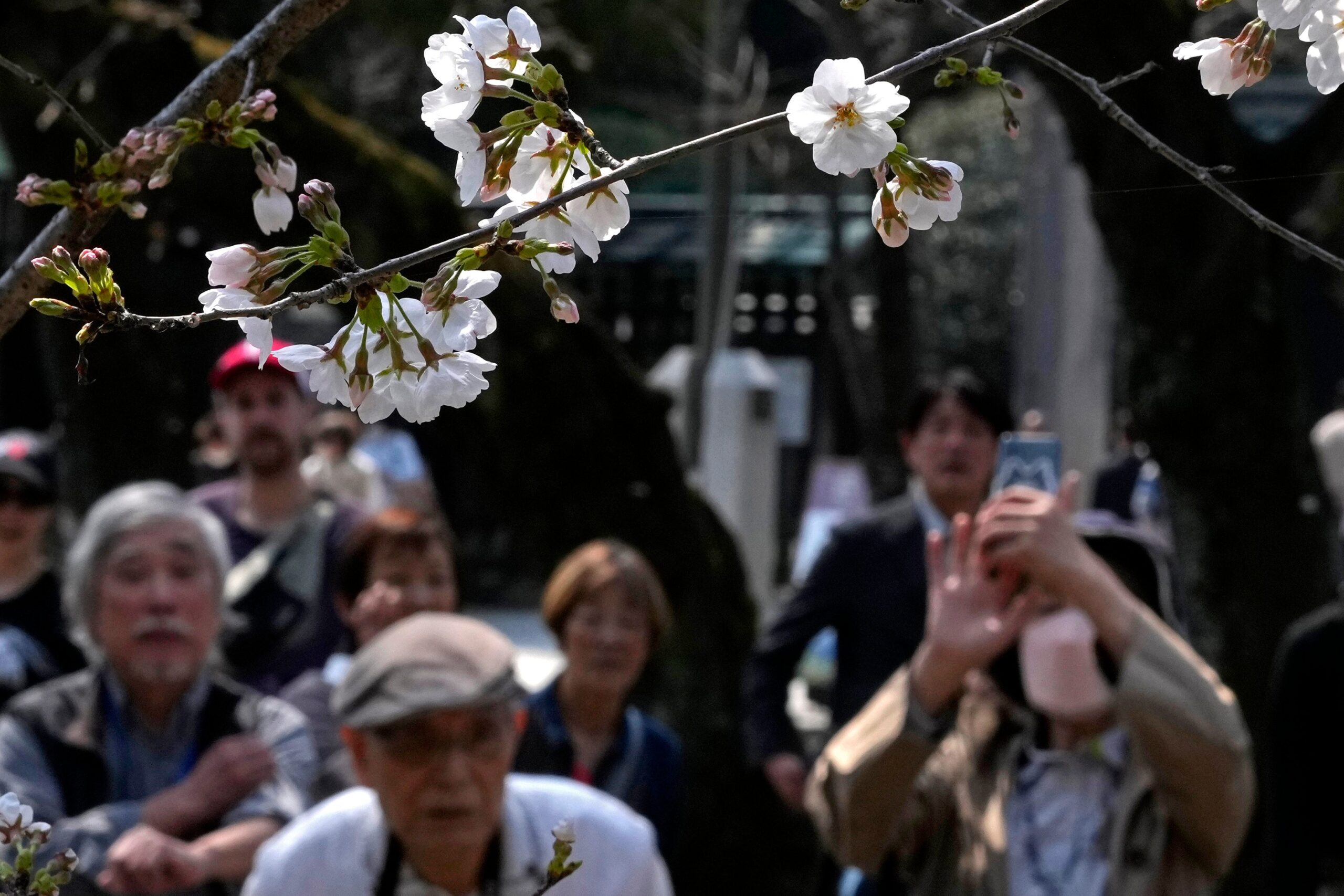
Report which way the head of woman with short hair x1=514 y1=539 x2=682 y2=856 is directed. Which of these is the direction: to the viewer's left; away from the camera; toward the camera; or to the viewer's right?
toward the camera

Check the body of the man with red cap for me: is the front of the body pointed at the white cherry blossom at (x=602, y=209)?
yes

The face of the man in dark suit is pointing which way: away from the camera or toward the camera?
toward the camera

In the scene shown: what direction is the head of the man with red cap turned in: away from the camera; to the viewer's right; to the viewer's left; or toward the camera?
toward the camera

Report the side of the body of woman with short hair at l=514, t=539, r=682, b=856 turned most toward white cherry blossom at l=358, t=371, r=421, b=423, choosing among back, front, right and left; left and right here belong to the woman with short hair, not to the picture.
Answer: front

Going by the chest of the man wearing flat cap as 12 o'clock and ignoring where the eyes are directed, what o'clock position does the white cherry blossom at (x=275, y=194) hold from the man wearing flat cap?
The white cherry blossom is roughly at 12 o'clock from the man wearing flat cap.

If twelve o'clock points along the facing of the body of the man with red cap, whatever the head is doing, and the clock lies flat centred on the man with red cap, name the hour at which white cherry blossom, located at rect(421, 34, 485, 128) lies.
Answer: The white cherry blossom is roughly at 12 o'clock from the man with red cap.

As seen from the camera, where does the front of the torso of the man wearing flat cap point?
toward the camera

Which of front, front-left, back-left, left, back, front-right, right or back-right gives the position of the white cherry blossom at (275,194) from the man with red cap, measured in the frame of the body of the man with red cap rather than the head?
front

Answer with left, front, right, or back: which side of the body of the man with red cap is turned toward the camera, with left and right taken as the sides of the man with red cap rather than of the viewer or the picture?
front

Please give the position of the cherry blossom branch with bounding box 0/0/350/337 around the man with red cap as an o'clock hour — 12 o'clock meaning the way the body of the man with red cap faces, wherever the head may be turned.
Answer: The cherry blossom branch is roughly at 12 o'clock from the man with red cap.

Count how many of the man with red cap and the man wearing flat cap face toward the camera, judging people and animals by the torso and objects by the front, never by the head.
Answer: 2

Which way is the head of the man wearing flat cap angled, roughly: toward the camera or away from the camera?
toward the camera

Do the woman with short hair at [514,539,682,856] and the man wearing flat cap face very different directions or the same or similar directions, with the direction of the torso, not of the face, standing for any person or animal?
same or similar directions

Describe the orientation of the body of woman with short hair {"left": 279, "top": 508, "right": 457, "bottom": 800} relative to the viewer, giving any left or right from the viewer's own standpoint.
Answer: facing the viewer and to the right of the viewer

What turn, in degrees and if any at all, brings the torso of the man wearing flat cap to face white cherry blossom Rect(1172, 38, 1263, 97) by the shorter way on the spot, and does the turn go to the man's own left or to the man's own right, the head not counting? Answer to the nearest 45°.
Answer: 0° — they already face it
